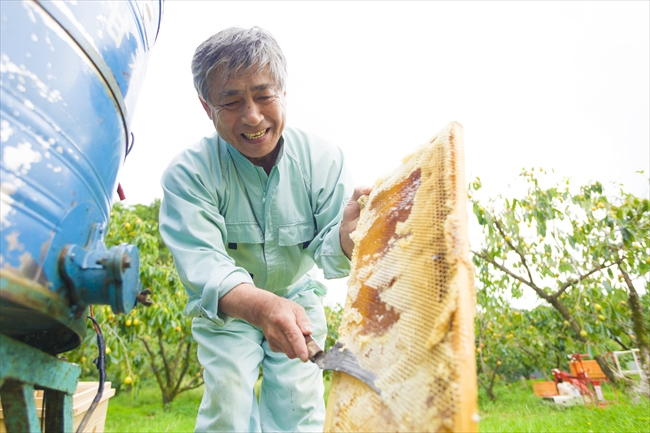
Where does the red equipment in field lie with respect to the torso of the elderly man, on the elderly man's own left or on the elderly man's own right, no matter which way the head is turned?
on the elderly man's own left

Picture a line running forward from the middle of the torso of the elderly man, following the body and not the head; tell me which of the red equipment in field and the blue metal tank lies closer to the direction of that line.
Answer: the blue metal tank

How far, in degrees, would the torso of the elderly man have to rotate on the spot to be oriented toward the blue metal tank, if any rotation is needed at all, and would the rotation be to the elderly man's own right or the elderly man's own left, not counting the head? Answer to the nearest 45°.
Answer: approximately 45° to the elderly man's own right

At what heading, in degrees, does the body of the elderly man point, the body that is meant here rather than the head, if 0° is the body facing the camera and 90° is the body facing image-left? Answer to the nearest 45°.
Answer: approximately 0°

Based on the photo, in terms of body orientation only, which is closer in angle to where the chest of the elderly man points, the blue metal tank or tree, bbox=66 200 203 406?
the blue metal tank

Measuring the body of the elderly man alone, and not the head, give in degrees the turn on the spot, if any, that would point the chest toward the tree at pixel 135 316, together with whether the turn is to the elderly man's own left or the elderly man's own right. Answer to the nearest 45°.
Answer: approximately 135° to the elderly man's own right
